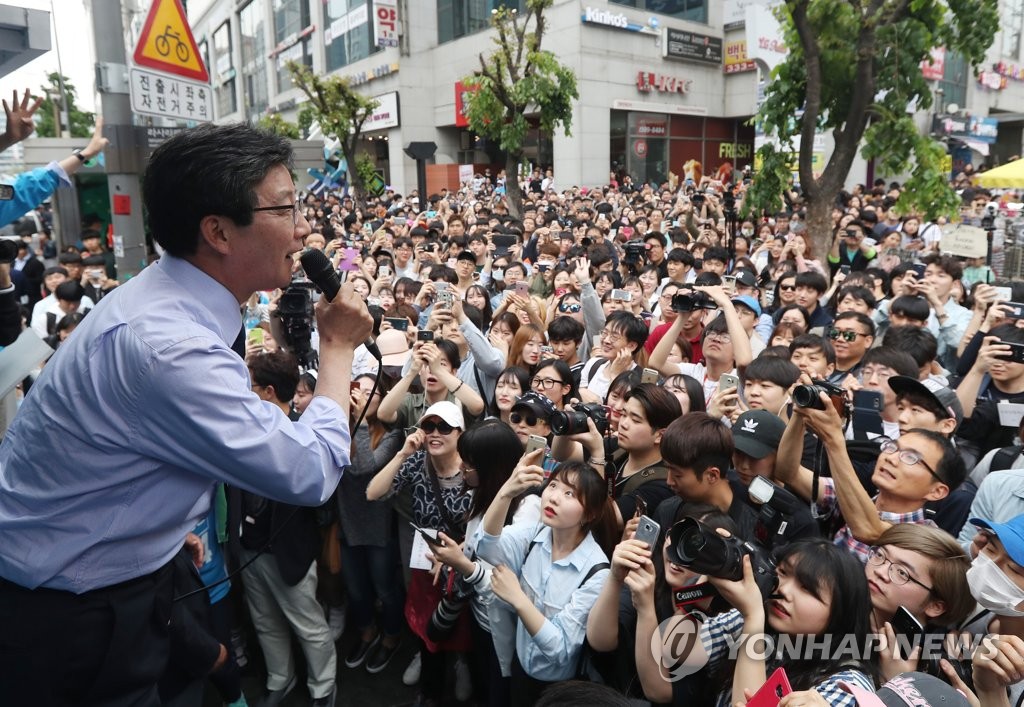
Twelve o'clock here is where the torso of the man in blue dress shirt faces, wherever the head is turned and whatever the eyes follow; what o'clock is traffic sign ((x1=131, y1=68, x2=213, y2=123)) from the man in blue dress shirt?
The traffic sign is roughly at 9 o'clock from the man in blue dress shirt.

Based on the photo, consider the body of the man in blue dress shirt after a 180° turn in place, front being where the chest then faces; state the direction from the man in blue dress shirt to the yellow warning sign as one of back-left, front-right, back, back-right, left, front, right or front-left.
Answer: right

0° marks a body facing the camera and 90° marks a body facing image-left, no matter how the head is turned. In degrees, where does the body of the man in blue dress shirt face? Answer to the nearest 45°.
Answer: approximately 270°

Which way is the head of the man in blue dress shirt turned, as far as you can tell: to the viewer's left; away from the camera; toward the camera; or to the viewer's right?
to the viewer's right

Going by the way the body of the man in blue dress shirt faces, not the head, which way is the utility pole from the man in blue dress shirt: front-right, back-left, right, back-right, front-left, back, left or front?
left
